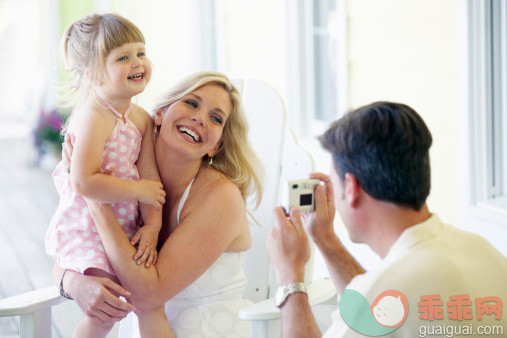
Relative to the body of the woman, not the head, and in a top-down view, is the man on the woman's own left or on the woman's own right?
on the woman's own left

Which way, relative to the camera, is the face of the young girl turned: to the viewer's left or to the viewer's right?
to the viewer's right

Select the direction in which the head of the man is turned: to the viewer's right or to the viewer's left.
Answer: to the viewer's left

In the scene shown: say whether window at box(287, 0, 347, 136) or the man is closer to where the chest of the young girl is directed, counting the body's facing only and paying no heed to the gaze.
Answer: the man

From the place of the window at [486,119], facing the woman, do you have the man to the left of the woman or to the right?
left

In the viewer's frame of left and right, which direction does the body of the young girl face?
facing the viewer and to the right of the viewer

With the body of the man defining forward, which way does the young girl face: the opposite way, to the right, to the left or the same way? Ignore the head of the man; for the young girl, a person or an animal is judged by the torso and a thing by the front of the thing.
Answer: the opposite way

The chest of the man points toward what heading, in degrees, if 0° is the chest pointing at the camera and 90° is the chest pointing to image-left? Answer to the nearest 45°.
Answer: approximately 135°

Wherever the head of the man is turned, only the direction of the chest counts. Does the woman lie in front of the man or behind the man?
in front

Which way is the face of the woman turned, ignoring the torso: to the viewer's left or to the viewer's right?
to the viewer's right
